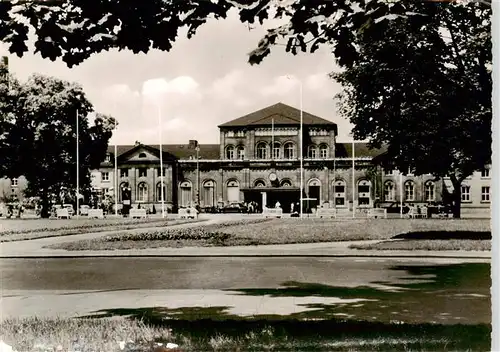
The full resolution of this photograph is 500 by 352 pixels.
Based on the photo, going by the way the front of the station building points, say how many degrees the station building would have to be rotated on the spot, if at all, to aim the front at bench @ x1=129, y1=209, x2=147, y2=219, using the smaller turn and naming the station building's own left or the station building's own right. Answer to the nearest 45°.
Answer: approximately 90° to the station building's own right

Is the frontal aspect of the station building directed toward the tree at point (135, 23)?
yes

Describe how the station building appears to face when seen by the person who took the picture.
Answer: facing the viewer

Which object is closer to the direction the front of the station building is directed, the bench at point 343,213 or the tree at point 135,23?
the tree
